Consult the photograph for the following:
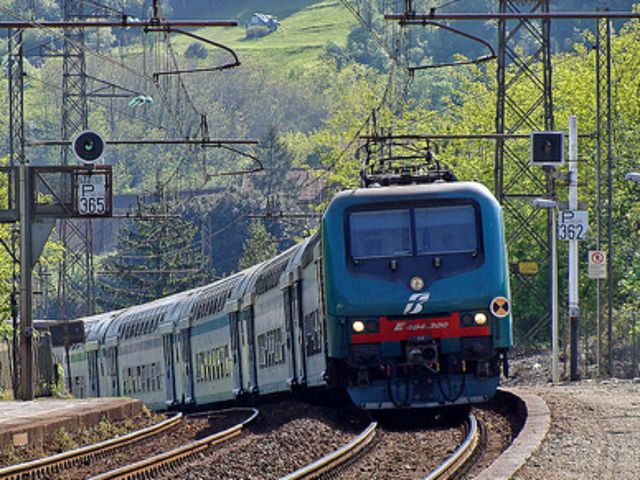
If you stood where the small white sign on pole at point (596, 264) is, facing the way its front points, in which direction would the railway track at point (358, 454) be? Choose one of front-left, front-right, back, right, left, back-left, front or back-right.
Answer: front

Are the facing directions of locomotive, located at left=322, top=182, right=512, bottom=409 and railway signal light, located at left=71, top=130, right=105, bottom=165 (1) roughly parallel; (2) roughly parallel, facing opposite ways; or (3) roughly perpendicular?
roughly parallel

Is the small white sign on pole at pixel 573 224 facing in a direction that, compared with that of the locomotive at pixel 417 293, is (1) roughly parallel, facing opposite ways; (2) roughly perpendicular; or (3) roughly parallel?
roughly parallel

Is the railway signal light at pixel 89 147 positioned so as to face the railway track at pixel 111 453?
yes

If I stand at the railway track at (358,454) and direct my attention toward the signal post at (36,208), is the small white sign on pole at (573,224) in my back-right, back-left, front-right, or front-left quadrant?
front-right

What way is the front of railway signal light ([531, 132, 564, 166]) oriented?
toward the camera

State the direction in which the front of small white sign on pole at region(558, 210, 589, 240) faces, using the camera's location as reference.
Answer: facing the viewer

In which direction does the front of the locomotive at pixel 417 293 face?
toward the camera
